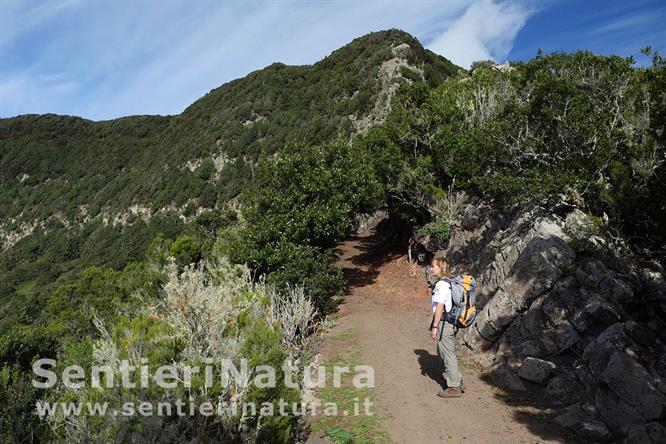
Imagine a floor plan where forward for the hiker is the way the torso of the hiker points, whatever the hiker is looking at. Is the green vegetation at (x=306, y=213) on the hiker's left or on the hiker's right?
on the hiker's right

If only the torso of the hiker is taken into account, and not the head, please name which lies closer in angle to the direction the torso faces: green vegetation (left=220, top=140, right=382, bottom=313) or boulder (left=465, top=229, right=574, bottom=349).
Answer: the green vegetation

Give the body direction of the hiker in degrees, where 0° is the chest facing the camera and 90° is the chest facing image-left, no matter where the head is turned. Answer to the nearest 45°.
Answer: approximately 90°
